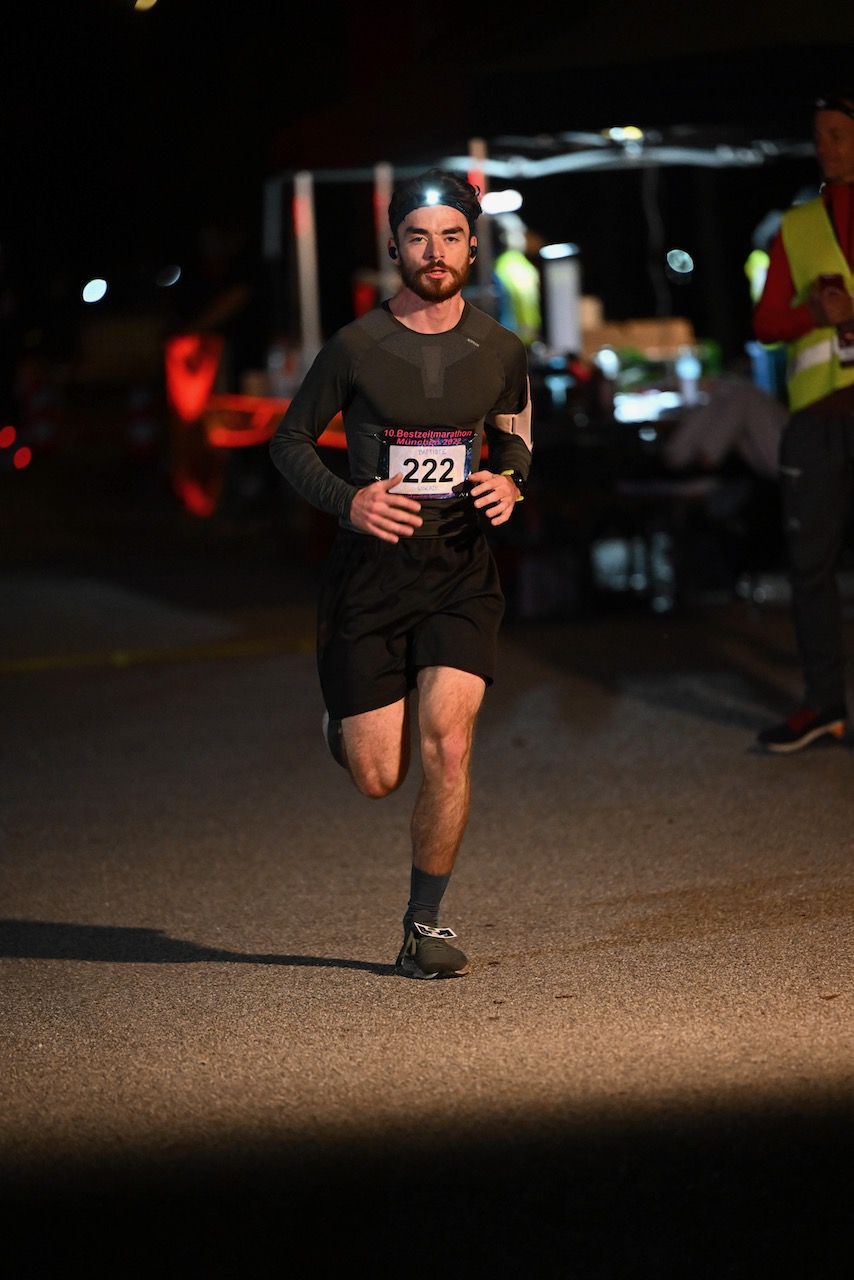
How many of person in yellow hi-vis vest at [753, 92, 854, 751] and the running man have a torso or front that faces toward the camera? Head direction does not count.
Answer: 2

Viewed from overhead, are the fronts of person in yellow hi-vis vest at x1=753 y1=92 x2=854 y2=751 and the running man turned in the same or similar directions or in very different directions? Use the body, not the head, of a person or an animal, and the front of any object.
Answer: same or similar directions

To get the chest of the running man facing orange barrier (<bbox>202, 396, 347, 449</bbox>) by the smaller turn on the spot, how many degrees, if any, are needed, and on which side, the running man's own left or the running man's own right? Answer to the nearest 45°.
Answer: approximately 180°

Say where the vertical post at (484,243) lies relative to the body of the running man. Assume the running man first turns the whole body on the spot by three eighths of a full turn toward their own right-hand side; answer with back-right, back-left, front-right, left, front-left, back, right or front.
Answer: front-right

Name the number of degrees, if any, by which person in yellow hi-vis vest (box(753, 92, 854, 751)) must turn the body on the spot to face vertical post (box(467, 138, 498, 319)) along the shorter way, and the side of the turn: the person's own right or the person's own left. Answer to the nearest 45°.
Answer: approximately 180°

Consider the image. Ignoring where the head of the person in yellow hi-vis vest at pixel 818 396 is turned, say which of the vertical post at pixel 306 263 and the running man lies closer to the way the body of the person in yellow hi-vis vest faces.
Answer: the running man

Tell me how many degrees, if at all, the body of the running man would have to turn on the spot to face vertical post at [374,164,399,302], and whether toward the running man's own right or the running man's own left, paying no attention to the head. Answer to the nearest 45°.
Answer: approximately 180°

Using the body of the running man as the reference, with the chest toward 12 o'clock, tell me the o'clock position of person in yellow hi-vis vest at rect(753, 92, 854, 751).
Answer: The person in yellow hi-vis vest is roughly at 7 o'clock from the running man.

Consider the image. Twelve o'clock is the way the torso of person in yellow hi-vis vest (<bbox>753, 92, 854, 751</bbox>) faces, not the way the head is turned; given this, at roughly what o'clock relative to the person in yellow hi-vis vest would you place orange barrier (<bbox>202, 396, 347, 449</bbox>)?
The orange barrier is roughly at 5 o'clock from the person in yellow hi-vis vest.

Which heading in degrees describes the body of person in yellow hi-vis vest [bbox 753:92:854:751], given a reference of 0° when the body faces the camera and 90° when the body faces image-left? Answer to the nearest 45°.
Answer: approximately 0°

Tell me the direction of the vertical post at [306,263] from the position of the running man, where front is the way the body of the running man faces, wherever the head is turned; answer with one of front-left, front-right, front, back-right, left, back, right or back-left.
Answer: back

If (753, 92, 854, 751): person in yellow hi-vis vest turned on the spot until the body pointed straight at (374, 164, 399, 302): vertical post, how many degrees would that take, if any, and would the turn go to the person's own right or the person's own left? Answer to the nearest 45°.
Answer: approximately 135° to the person's own right

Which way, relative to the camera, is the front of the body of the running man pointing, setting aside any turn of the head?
toward the camera
